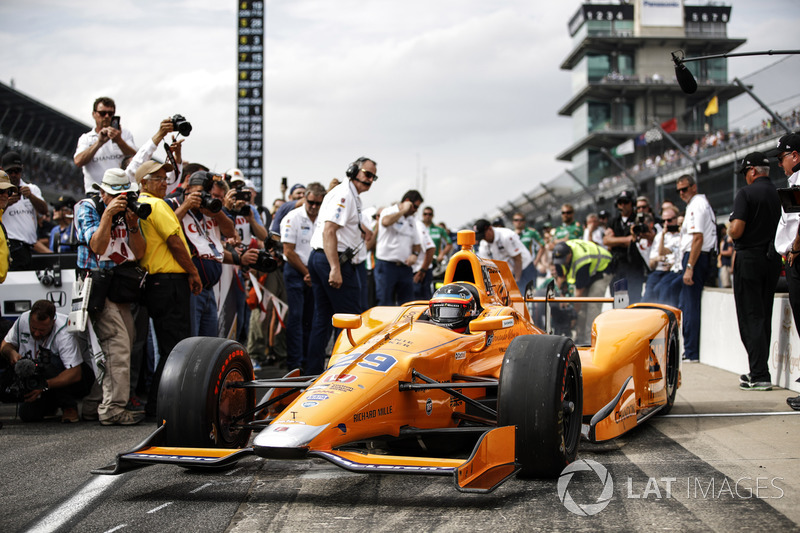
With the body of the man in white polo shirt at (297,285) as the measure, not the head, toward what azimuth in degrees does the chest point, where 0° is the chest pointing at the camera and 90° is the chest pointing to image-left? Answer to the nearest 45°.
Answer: approximately 315°

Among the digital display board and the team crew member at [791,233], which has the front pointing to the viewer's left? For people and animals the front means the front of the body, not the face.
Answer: the team crew member

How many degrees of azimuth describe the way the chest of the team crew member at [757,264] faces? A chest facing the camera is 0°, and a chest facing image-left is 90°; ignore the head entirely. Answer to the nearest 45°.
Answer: approximately 135°

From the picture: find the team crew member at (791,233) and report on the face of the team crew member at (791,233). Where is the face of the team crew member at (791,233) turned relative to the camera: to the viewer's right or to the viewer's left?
to the viewer's left
